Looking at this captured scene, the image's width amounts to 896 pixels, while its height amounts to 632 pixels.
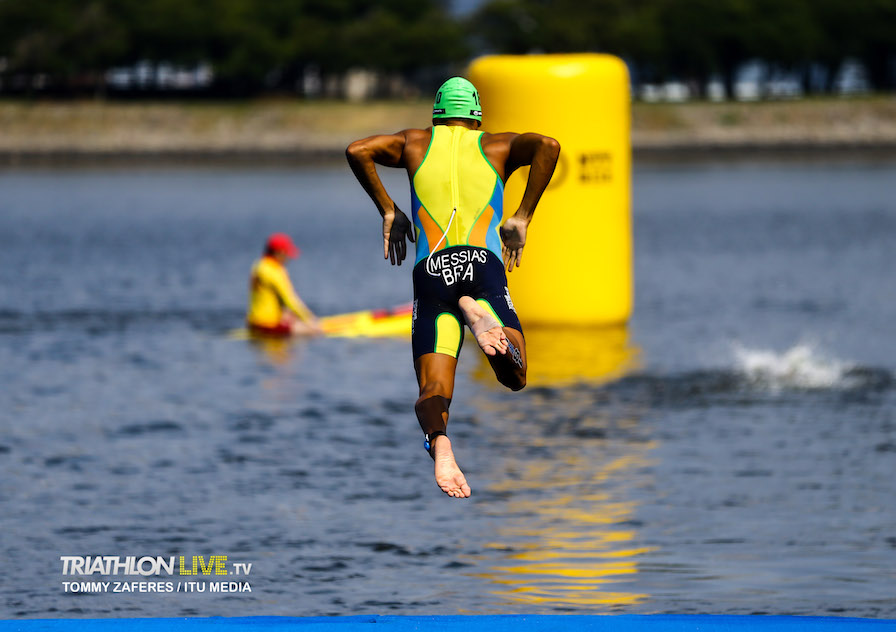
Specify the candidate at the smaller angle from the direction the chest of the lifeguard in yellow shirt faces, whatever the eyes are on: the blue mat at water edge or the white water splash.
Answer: the white water splash

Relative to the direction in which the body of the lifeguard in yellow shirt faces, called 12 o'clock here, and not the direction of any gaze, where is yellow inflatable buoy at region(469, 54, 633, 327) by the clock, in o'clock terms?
The yellow inflatable buoy is roughly at 1 o'clock from the lifeguard in yellow shirt.

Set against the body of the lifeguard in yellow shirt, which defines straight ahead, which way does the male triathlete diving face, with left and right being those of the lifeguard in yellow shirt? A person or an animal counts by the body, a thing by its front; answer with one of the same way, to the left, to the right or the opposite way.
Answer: to the left

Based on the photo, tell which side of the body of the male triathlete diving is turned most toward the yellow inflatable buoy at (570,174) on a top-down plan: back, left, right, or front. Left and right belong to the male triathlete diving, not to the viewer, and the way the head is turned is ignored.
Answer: front

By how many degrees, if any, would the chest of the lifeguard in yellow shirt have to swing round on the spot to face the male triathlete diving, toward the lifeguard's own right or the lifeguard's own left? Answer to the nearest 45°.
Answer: approximately 90° to the lifeguard's own right

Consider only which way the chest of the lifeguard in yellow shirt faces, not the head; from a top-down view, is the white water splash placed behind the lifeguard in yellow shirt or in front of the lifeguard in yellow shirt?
in front

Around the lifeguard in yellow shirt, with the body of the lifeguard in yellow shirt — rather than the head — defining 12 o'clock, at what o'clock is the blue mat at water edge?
The blue mat at water edge is roughly at 3 o'clock from the lifeguard in yellow shirt.

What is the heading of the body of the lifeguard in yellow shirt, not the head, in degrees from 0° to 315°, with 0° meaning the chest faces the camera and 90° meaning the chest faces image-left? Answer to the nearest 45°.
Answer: approximately 270°

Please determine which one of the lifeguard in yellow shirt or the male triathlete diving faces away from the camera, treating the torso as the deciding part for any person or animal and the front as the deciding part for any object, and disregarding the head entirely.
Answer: the male triathlete diving

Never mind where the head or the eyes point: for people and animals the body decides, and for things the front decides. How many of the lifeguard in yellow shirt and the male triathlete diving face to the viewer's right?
1

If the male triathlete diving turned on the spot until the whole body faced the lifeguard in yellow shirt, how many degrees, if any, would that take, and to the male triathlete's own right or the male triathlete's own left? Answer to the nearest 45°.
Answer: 0° — they already face them

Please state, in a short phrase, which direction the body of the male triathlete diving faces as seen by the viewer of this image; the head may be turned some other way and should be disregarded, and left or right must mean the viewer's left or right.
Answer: facing away from the viewer
